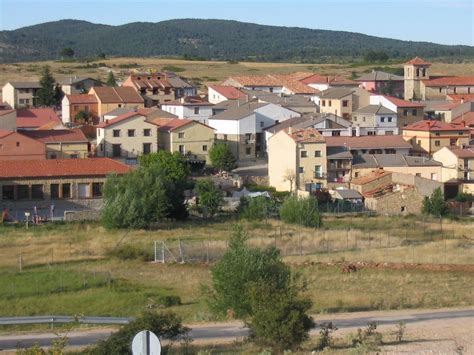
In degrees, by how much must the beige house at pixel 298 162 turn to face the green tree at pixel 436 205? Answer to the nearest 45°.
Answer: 0° — it already faces it

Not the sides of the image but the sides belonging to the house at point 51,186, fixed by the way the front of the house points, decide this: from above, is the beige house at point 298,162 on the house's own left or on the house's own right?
on the house's own left

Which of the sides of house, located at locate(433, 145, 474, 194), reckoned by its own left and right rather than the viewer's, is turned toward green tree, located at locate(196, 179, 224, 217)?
right

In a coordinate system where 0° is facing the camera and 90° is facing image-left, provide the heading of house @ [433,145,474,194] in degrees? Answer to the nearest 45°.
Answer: approximately 315°

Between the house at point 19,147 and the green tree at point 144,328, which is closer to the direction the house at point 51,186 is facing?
the green tree

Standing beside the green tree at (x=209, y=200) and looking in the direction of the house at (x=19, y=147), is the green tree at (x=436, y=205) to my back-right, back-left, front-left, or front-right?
back-right

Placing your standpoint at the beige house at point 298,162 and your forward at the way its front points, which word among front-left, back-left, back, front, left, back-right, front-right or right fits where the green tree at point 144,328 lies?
front-right

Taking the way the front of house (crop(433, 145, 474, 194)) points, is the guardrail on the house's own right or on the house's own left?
on the house's own right

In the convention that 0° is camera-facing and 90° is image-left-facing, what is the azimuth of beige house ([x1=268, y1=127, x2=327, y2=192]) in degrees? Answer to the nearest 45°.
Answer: approximately 315°
